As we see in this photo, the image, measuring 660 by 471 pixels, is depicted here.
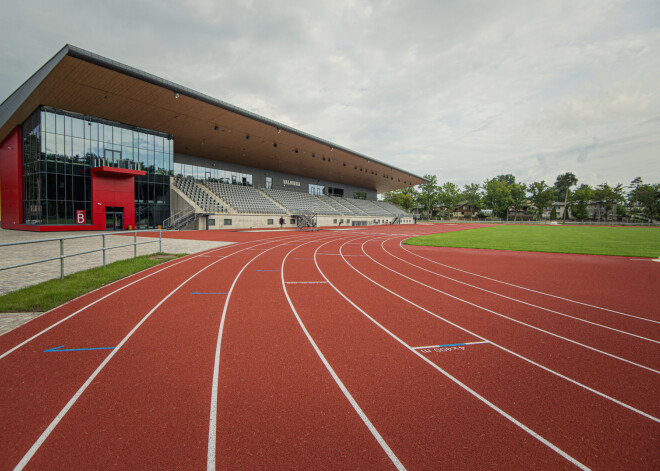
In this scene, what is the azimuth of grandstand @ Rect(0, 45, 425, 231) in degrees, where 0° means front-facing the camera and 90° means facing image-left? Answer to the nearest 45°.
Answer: approximately 315°
